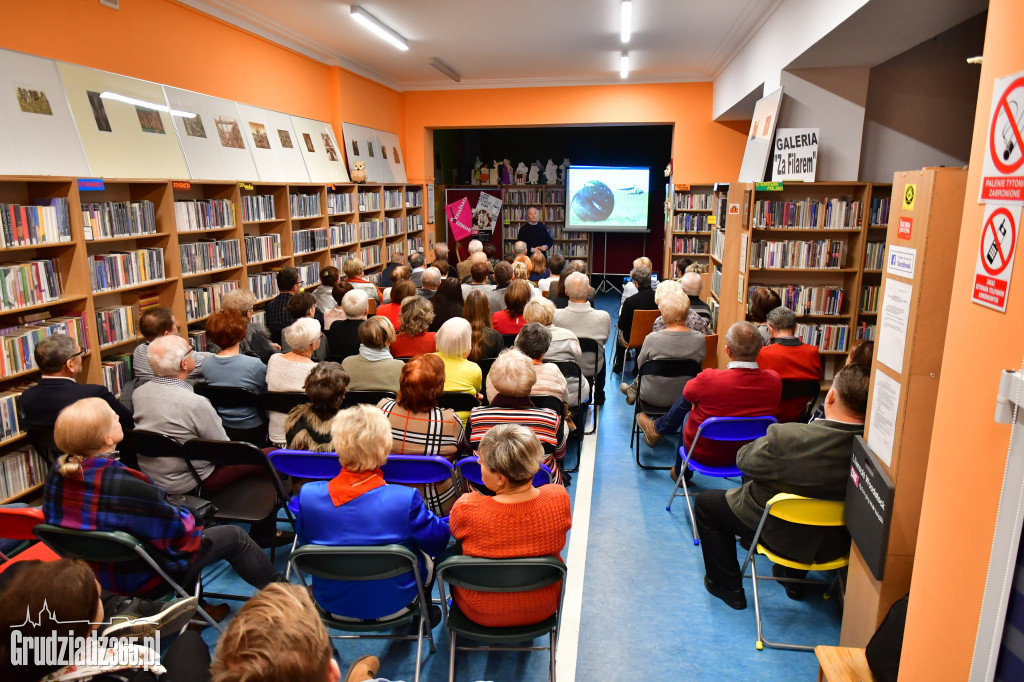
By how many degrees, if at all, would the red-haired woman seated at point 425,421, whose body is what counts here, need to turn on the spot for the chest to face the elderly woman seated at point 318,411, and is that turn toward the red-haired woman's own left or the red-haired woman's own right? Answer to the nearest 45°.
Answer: approximately 90° to the red-haired woman's own left

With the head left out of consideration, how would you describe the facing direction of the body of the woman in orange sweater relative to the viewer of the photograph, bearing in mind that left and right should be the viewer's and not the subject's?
facing away from the viewer

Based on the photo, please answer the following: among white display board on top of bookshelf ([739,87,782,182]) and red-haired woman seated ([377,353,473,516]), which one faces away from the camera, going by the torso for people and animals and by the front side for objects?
the red-haired woman seated

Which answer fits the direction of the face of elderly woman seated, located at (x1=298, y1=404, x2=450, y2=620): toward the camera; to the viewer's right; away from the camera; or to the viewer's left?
away from the camera

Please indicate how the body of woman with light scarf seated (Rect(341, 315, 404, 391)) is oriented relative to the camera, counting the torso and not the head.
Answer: away from the camera

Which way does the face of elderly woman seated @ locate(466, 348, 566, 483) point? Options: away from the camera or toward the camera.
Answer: away from the camera

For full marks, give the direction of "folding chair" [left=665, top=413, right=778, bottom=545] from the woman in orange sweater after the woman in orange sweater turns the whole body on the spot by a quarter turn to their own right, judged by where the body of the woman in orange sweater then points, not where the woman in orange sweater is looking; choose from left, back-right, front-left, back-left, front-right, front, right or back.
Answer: front-left

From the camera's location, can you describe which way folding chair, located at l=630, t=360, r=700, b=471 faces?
facing away from the viewer

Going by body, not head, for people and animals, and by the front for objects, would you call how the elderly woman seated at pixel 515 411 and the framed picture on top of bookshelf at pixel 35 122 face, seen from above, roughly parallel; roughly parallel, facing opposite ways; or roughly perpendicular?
roughly perpendicular

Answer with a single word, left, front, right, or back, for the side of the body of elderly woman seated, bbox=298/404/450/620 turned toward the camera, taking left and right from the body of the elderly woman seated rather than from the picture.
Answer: back

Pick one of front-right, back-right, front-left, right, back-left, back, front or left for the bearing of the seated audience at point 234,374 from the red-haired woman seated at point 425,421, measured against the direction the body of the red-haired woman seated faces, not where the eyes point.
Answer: front-left

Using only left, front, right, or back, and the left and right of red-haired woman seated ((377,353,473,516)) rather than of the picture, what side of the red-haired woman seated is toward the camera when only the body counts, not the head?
back

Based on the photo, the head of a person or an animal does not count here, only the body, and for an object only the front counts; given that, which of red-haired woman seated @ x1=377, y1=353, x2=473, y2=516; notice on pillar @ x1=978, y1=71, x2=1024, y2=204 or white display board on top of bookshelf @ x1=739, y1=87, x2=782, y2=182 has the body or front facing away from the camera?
the red-haired woman seated

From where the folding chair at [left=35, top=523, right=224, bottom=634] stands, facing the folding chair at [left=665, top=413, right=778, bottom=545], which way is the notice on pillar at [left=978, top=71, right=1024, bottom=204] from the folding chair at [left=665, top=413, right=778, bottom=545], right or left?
right

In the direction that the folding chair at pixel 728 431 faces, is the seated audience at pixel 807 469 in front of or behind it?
behind

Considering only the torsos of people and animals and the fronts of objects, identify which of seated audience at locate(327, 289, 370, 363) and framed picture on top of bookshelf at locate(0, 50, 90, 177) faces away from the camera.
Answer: the seated audience
